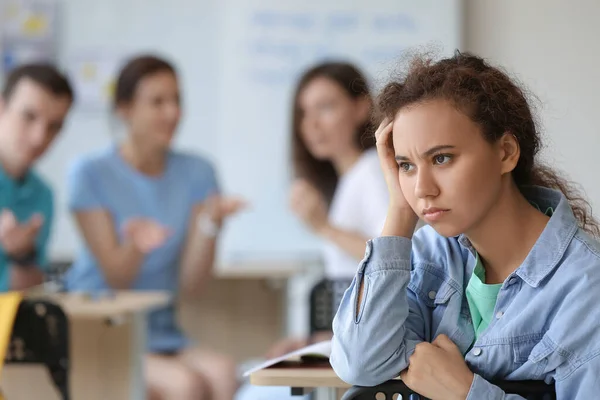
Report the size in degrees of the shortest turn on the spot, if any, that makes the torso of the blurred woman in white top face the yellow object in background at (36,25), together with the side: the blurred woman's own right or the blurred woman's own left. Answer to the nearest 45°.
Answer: approximately 90° to the blurred woman's own right

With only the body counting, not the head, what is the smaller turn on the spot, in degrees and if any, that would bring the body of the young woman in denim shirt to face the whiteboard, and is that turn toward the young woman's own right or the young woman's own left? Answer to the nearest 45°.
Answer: approximately 135° to the young woman's own right

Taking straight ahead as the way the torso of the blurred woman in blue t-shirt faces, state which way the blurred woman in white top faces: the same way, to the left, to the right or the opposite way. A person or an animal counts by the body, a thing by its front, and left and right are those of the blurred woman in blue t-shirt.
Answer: to the right

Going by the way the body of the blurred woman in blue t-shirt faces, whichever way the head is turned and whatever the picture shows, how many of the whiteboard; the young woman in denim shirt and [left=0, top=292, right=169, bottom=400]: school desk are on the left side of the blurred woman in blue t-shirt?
1

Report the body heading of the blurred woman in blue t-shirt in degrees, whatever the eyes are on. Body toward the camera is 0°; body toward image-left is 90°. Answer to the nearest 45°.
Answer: approximately 315°

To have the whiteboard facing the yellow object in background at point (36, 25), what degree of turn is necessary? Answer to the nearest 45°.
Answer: approximately 90° to its right

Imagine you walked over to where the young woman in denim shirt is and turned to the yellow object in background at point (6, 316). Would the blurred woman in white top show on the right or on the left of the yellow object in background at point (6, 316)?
right

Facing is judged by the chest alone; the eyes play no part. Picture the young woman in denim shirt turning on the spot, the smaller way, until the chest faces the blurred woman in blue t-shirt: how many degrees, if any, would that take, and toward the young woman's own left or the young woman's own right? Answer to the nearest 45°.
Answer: approximately 90° to the young woman's own right

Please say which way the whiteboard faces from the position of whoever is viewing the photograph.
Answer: facing the viewer

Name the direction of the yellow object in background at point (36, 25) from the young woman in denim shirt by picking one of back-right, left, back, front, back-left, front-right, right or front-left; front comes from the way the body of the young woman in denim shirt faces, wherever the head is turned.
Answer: right

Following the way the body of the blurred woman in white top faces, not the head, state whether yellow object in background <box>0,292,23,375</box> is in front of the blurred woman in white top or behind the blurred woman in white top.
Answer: in front

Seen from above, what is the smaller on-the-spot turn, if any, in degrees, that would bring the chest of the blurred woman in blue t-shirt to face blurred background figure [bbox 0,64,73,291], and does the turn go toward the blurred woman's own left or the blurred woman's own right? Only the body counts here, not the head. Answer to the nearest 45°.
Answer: approximately 135° to the blurred woman's own right

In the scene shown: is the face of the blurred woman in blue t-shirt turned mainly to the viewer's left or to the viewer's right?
to the viewer's right
